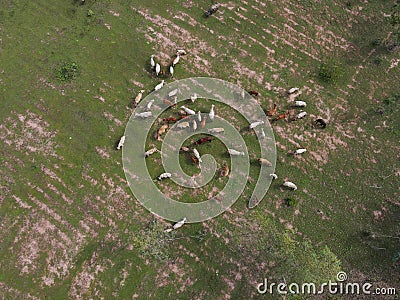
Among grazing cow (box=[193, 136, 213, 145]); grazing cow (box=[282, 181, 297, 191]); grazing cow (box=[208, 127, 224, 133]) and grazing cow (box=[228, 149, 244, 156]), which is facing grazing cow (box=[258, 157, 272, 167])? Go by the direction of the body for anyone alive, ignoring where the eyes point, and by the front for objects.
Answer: grazing cow (box=[228, 149, 244, 156])

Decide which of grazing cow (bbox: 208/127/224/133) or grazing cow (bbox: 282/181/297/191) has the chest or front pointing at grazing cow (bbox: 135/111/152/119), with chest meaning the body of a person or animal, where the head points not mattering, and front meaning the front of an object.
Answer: grazing cow (bbox: 208/127/224/133)

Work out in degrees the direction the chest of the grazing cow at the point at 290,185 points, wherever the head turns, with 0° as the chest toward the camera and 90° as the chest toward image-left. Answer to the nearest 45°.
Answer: approximately 270°

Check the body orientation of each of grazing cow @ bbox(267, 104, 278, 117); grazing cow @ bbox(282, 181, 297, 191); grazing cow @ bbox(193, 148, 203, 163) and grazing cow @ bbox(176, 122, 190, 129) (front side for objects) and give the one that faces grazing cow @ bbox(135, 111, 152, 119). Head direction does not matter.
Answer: grazing cow @ bbox(176, 122, 190, 129)

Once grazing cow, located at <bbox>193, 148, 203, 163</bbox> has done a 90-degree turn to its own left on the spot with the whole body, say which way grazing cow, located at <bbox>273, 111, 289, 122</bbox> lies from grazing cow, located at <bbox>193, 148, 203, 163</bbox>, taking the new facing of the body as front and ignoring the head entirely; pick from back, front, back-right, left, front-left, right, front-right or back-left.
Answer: front

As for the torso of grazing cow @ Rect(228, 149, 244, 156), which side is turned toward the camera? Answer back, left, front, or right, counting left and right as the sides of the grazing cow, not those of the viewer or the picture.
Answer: right

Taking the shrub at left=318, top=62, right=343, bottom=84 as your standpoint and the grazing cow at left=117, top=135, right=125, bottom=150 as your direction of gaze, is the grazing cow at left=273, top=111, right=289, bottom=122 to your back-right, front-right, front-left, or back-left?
front-left

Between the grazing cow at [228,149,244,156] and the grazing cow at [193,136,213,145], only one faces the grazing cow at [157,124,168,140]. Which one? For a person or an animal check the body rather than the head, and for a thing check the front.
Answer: the grazing cow at [193,136,213,145]

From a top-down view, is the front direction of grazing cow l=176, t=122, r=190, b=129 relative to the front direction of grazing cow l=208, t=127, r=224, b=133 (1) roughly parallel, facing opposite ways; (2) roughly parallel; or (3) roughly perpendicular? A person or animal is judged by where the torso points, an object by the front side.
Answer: roughly parallel

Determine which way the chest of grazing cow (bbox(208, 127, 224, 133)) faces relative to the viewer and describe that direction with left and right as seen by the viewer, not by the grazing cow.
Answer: facing to the left of the viewer

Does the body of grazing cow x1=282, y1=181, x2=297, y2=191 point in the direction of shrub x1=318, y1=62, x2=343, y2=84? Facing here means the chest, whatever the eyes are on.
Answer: no

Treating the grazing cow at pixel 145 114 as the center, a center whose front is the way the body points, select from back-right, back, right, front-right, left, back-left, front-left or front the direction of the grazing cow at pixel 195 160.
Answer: back-left

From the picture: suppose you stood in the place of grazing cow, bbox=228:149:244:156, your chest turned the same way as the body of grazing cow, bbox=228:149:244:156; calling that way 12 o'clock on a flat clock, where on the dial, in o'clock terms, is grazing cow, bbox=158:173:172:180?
grazing cow, bbox=158:173:172:180 is roughly at 5 o'clock from grazing cow, bbox=228:149:244:156.

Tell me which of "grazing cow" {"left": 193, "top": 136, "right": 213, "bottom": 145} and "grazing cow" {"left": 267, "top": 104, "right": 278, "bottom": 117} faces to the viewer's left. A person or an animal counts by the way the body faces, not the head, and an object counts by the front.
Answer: "grazing cow" {"left": 193, "top": 136, "right": 213, "bottom": 145}

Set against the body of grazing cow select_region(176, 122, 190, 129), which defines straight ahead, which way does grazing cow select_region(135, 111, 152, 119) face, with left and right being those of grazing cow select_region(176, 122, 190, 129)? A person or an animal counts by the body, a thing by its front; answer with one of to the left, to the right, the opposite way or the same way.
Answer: the same way

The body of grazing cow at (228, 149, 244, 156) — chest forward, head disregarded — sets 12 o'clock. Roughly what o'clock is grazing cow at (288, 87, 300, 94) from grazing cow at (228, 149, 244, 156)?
grazing cow at (288, 87, 300, 94) is roughly at 10 o'clock from grazing cow at (228, 149, 244, 156).
